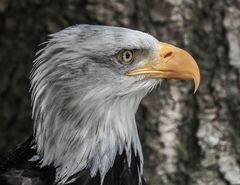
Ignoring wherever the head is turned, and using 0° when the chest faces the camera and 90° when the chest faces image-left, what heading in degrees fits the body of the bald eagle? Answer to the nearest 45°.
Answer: approximately 270°
